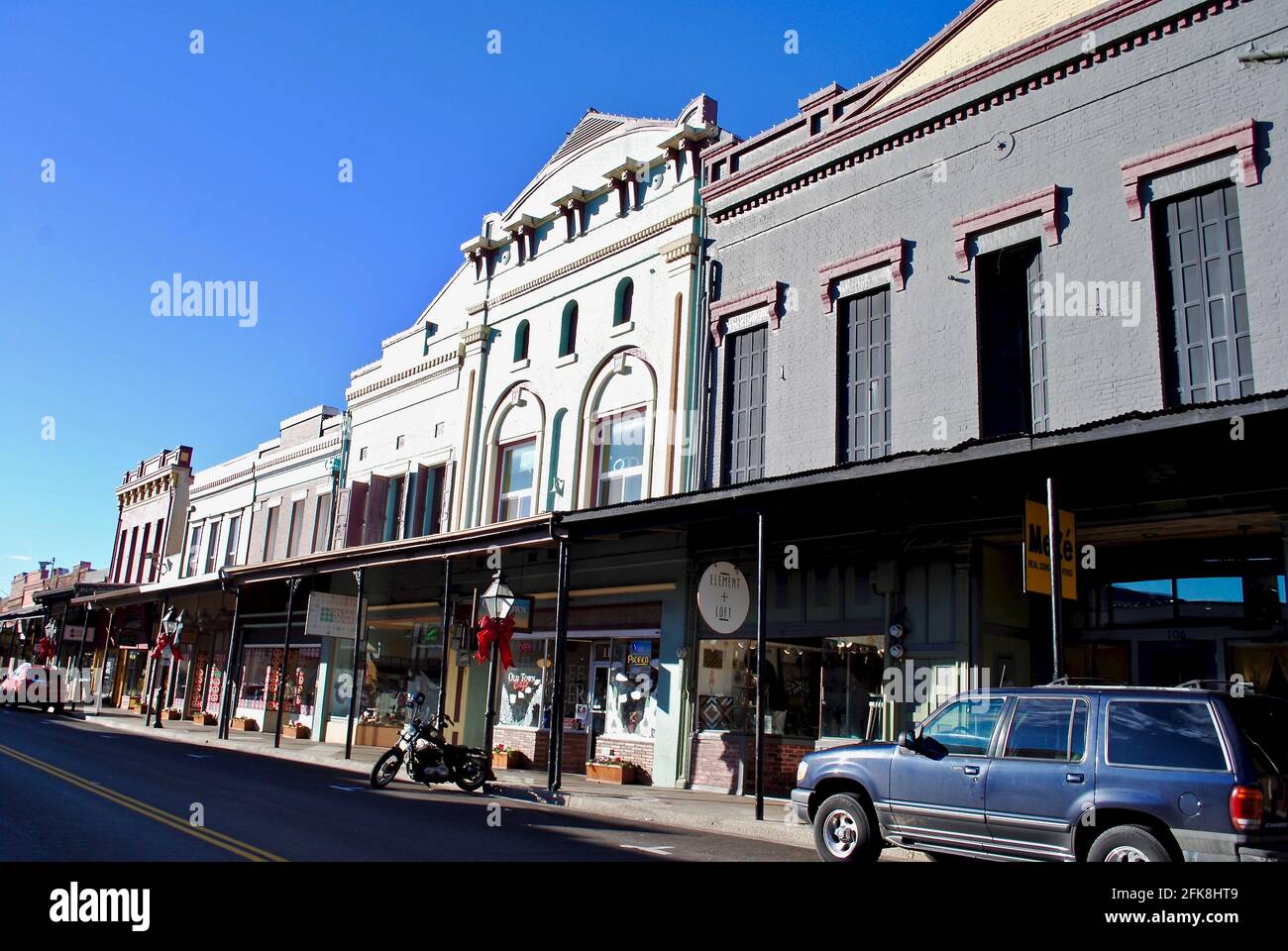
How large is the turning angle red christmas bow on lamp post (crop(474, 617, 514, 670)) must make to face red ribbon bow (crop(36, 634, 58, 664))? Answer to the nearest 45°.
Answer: approximately 135° to its right

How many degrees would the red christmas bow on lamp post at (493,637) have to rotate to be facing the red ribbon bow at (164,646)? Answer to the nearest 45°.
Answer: approximately 135° to its right

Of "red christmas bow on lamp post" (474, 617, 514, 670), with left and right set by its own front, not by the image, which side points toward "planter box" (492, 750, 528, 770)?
back

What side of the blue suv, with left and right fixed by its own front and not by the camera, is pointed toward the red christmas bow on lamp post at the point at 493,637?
front

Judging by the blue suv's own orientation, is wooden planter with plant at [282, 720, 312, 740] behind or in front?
in front

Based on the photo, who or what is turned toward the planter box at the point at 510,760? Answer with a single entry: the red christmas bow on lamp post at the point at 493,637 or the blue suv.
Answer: the blue suv

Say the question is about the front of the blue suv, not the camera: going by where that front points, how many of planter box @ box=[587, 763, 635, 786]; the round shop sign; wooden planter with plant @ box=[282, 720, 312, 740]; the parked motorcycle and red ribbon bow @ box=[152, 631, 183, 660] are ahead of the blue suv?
5

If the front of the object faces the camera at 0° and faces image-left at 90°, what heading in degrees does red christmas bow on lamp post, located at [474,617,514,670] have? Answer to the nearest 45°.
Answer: approximately 0°

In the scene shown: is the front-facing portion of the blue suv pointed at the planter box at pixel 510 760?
yes

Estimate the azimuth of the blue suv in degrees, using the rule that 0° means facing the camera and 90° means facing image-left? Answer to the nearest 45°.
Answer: approximately 135°
